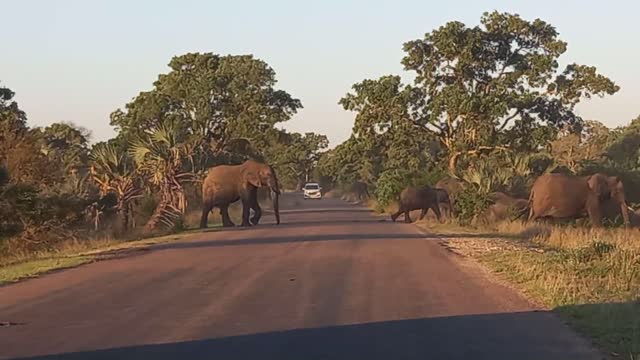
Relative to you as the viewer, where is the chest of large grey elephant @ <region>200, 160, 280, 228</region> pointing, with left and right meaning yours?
facing to the right of the viewer

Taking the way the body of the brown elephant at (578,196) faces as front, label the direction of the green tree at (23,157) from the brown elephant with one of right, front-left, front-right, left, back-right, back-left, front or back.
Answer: back-right

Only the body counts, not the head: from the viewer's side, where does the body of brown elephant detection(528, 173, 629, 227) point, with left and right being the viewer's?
facing to the right of the viewer
